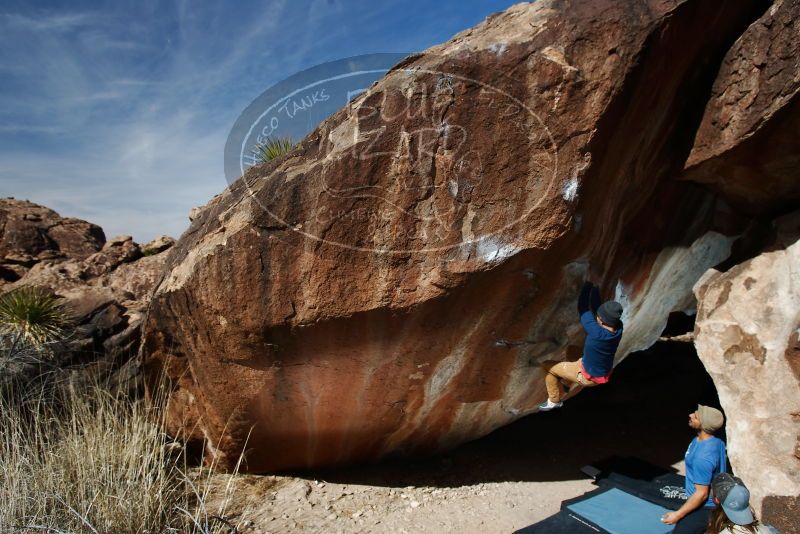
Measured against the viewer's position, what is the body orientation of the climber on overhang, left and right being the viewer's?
facing away from the viewer and to the left of the viewer

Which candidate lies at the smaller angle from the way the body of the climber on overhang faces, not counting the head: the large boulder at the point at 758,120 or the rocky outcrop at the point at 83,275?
the rocky outcrop

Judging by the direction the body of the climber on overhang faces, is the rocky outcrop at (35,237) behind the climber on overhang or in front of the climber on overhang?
in front

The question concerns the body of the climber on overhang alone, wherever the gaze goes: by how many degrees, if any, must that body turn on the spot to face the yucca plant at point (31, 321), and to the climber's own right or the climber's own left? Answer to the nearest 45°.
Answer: approximately 45° to the climber's own left

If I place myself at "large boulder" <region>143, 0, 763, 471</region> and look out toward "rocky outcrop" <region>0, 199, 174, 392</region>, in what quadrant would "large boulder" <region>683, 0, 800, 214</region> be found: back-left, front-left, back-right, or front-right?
back-right

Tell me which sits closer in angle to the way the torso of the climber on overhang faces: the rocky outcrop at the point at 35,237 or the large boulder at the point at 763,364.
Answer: the rocky outcrop

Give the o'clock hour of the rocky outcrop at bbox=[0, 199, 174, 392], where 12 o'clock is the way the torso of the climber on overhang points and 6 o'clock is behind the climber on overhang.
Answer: The rocky outcrop is roughly at 11 o'clock from the climber on overhang.

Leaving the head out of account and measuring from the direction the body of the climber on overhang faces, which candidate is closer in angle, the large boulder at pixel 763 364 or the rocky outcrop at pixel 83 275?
the rocky outcrop
